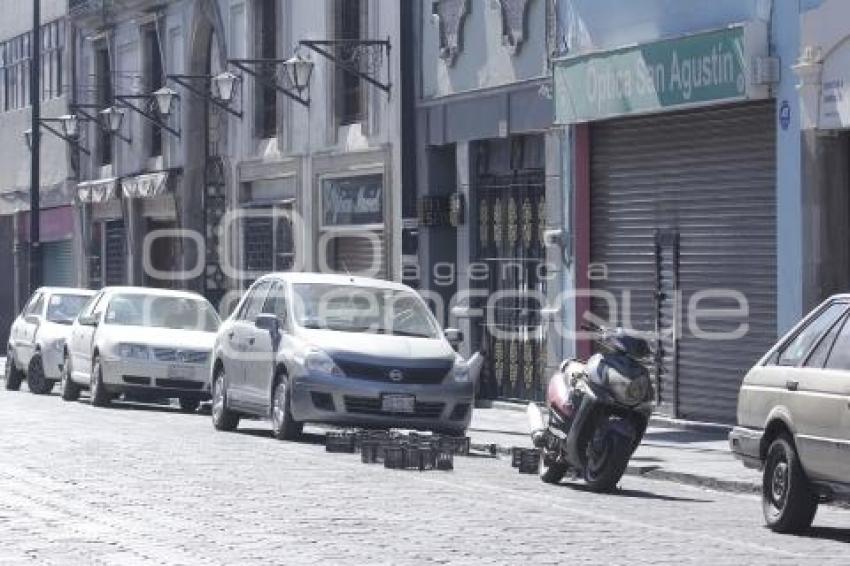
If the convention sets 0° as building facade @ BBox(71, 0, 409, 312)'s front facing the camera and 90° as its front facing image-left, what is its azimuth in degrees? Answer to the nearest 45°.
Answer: approximately 45°

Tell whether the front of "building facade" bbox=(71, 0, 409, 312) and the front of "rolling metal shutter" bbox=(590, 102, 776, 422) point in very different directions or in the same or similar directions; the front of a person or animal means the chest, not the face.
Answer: same or similar directions

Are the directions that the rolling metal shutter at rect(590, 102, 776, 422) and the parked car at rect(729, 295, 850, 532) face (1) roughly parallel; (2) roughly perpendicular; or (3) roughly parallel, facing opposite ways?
roughly perpendicular

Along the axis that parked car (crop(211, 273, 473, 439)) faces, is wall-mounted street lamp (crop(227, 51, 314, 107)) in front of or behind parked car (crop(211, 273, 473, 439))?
behind

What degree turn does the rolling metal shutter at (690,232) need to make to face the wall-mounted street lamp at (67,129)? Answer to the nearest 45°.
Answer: approximately 90° to its right

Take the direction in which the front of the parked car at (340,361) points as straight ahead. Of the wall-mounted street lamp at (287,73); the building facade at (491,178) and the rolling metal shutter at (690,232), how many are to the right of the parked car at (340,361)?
0

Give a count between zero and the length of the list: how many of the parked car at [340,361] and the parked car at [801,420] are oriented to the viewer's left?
0

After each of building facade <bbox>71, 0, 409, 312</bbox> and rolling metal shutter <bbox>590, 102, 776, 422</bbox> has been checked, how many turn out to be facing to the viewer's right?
0

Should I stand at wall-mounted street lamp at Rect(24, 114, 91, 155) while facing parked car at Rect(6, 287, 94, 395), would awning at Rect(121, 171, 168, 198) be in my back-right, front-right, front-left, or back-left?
front-left

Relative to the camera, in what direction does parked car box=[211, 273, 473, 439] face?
facing the viewer and to the right of the viewer

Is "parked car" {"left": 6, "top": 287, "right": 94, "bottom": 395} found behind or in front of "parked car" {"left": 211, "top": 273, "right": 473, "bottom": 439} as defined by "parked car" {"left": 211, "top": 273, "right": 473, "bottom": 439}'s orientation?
behind

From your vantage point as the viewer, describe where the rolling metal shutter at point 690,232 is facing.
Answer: facing the viewer and to the left of the viewer

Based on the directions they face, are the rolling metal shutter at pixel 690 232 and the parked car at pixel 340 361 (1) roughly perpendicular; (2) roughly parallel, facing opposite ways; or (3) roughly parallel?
roughly perpendicular
